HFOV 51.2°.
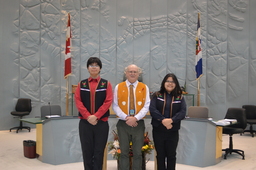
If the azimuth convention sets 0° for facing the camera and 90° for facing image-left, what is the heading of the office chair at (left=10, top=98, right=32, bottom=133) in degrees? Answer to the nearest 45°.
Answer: approximately 45°

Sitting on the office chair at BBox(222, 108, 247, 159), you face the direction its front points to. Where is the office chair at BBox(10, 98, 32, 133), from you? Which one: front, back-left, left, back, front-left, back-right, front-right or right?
front-right

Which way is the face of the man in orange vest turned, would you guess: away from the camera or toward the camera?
toward the camera

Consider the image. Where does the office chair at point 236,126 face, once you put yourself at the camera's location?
facing the viewer and to the left of the viewer

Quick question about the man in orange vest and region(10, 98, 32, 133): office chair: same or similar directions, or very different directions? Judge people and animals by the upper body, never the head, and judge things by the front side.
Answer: same or similar directions

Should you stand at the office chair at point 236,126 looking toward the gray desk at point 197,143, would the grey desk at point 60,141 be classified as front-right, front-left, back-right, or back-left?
front-right

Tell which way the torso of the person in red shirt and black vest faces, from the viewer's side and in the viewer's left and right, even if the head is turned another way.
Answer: facing the viewer

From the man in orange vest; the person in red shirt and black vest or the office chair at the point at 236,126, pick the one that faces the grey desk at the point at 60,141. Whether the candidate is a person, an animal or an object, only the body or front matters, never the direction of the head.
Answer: the office chair

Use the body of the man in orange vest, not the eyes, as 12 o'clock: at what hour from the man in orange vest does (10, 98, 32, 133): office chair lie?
The office chair is roughly at 5 o'clock from the man in orange vest.

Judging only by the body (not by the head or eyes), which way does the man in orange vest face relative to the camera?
toward the camera

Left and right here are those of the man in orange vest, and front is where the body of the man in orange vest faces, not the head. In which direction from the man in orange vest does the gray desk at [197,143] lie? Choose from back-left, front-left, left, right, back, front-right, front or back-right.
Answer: back-left

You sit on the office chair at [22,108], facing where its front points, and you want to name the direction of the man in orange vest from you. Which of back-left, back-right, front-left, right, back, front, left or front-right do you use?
front-left

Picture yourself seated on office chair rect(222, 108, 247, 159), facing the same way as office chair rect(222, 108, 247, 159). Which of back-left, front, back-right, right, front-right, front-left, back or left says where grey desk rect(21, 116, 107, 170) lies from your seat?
front

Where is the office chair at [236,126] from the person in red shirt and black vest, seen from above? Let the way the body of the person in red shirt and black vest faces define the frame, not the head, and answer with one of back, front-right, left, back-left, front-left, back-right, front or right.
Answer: back-left
